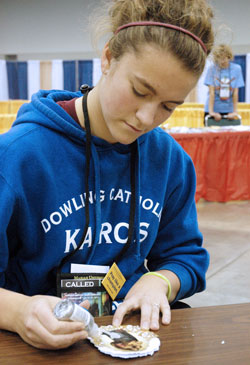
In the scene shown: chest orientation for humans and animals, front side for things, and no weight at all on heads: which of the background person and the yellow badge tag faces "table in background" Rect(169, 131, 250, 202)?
the background person

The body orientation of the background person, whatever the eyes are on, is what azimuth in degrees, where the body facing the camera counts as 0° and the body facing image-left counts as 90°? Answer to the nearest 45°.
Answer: approximately 0°

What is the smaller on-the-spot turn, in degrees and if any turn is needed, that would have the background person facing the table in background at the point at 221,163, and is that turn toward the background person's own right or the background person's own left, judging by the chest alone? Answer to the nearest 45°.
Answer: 0° — they already face it

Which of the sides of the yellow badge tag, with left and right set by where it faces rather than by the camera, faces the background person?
back

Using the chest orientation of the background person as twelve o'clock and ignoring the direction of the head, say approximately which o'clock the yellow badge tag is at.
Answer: The yellow badge tag is roughly at 12 o'clock from the background person.

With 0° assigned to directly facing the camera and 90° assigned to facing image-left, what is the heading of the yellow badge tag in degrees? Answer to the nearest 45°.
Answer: approximately 0°

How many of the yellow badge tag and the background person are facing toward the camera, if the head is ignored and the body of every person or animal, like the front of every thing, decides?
2

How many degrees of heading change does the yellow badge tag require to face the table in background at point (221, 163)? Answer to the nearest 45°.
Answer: approximately 180°

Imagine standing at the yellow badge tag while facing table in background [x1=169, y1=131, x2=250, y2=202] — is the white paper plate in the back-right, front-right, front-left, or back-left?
back-right
